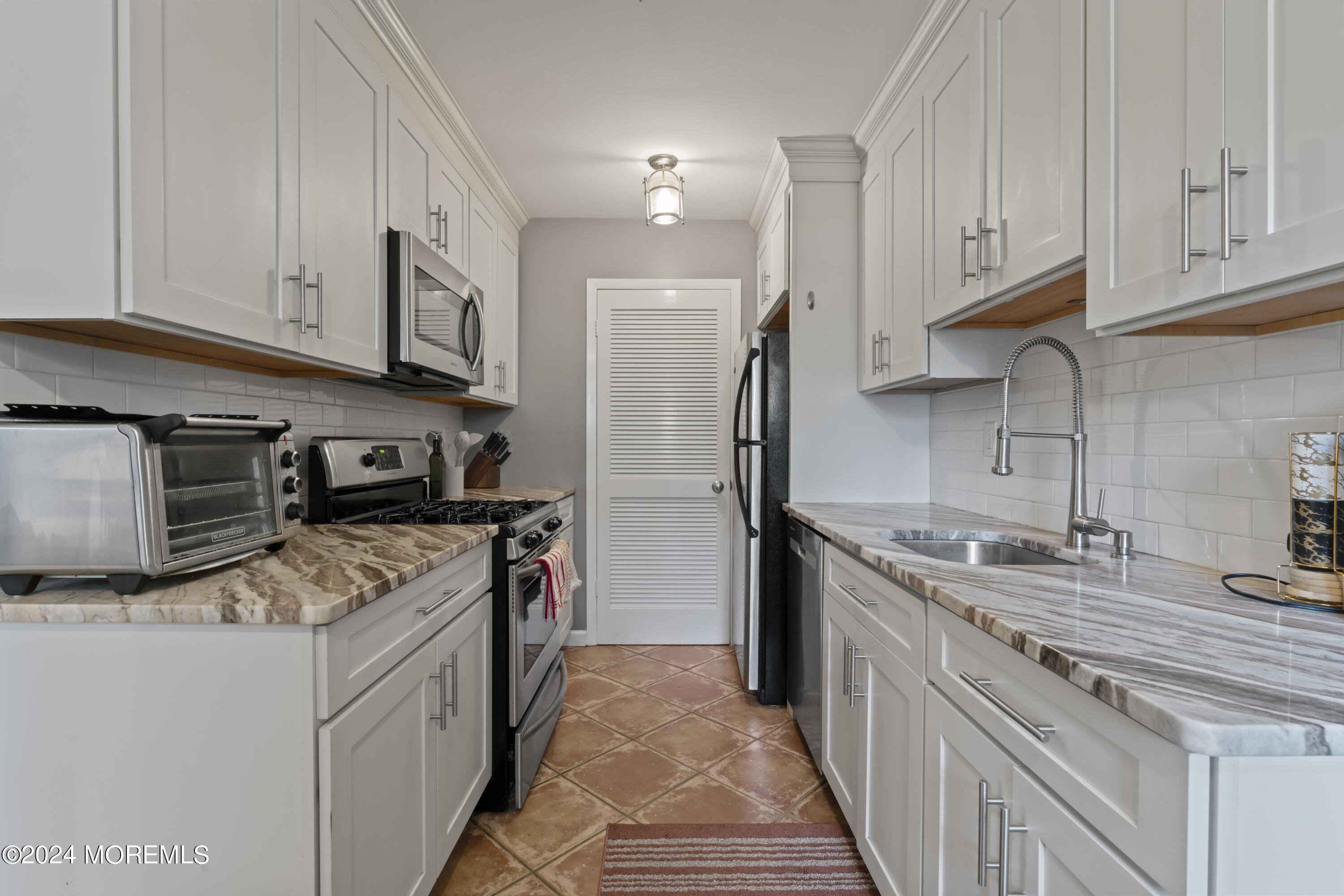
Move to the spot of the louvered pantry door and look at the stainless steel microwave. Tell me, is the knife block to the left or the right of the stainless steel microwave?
right

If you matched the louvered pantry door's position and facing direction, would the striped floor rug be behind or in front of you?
in front

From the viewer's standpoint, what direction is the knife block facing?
to the viewer's right

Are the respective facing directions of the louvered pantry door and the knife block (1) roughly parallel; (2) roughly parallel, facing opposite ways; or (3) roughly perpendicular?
roughly perpendicular

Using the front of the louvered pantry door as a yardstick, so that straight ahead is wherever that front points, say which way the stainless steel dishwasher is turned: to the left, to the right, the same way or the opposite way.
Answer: to the right

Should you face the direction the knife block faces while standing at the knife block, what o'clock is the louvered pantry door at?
The louvered pantry door is roughly at 12 o'clock from the knife block.

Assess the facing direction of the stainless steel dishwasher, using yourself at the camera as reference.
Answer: facing to the left of the viewer

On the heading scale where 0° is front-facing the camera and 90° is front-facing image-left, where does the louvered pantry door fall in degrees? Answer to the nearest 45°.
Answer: approximately 0°

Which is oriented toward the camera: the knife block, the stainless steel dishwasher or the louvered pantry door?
the louvered pantry door

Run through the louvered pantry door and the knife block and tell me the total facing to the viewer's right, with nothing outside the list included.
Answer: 1
